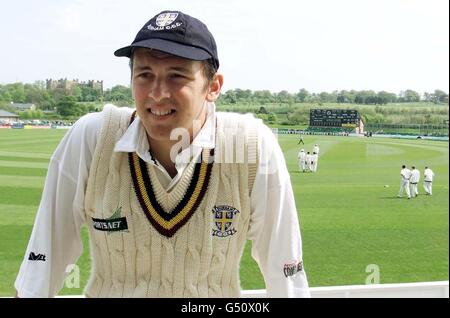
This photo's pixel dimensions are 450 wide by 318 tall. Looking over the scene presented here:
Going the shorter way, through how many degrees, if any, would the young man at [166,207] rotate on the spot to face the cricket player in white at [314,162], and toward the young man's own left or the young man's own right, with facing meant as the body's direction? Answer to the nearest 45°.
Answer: approximately 180°

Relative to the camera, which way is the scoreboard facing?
toward the camera

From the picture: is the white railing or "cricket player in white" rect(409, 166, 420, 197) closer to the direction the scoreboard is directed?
the white railing

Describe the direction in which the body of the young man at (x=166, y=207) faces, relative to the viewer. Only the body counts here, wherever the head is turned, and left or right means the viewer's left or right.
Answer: facing the viewer

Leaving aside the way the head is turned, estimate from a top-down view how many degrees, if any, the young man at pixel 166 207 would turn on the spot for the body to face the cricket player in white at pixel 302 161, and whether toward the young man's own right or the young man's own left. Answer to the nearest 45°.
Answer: approximately 180°

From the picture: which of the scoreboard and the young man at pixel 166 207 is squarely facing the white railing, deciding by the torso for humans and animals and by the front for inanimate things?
the scoreboard

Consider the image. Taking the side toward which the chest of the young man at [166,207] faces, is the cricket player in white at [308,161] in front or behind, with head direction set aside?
behind

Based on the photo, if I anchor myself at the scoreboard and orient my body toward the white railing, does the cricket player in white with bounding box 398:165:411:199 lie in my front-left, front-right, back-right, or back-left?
front-left

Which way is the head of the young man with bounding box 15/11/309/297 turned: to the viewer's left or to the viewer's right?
to the viewer's left

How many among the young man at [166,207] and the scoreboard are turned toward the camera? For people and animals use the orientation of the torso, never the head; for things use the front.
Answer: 2

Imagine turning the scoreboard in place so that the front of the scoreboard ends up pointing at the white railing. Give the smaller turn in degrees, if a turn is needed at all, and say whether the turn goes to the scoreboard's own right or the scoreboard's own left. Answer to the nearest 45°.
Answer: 0° — it already faces it

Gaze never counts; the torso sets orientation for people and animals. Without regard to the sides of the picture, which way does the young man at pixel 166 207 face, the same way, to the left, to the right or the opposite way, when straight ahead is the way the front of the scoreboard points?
the same way

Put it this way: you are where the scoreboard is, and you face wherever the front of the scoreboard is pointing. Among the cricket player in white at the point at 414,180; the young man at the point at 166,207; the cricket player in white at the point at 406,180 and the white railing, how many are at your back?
0

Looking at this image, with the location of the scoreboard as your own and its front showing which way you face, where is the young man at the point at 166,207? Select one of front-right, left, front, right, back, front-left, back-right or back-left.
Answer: front
